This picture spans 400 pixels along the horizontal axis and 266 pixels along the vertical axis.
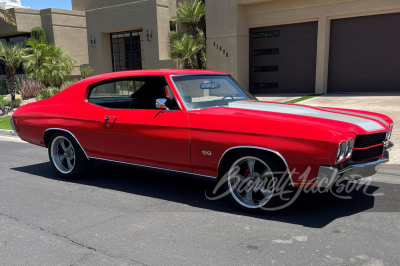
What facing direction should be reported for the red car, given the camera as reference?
facing the viewer and to the right of the viewer

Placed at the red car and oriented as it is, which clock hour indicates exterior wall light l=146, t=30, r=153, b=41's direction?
The exterior wall light is roughly at 7 o'clock from the red car.

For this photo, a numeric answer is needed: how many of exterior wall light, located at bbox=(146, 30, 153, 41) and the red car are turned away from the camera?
0

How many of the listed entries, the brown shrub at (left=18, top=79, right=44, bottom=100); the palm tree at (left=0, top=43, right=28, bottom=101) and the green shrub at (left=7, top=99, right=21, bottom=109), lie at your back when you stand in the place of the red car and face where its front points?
3

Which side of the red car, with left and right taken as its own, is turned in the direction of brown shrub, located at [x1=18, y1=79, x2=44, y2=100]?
back

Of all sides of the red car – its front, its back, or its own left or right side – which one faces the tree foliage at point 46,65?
back

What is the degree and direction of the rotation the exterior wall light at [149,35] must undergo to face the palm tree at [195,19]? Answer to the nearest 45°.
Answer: approximately 90° to its left

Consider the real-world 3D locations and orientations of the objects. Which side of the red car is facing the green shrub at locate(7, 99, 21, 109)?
back

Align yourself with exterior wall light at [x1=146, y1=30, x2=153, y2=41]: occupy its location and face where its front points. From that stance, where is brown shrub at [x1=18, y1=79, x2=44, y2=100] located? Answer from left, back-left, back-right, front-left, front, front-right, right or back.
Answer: front-right

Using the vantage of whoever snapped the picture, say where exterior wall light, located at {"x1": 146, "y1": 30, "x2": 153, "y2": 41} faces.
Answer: facing the viewer and to the left of the viewer

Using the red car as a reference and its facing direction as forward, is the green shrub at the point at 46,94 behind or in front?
behind

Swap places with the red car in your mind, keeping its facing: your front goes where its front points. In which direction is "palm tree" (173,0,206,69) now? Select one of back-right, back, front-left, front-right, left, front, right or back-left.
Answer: back-left

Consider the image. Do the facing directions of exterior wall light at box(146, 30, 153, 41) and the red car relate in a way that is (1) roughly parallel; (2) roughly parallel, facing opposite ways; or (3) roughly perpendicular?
roughly perpendicular

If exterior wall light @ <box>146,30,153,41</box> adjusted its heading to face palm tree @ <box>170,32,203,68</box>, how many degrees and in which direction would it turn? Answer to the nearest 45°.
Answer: approximately 90° to its left

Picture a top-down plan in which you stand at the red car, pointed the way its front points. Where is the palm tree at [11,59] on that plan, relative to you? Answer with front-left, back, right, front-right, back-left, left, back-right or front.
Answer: back
